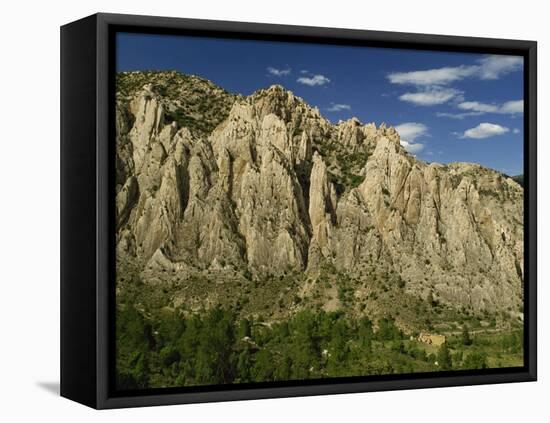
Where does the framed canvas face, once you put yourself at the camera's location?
facing the viewer and to the right of the viewer
